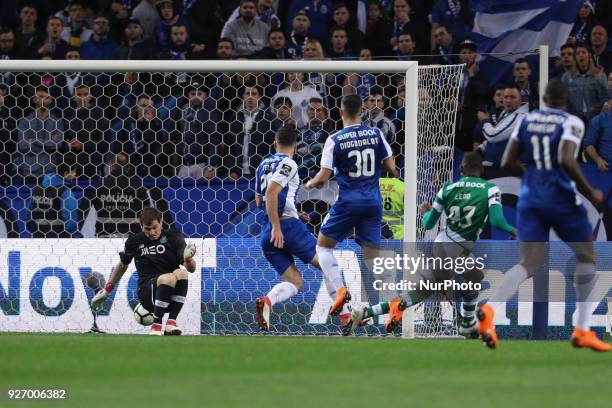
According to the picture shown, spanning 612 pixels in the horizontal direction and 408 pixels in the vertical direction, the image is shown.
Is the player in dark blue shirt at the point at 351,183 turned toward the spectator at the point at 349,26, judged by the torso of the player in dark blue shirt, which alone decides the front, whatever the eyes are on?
yes

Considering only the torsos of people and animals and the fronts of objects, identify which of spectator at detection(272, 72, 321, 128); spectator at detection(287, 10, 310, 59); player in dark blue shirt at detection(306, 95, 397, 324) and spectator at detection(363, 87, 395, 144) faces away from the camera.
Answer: the player in dark blue shirt

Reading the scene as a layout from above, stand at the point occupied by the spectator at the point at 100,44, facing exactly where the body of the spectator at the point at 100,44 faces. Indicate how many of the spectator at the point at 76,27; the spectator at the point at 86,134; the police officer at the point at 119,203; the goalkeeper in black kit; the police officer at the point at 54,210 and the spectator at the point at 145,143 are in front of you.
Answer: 5

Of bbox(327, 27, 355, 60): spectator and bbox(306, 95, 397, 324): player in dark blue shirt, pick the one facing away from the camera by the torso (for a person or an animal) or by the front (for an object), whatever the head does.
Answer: the player in dark blue shirt

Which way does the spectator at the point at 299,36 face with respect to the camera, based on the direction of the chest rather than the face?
toward the camera

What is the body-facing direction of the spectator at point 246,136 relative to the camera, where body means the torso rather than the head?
toward the camera

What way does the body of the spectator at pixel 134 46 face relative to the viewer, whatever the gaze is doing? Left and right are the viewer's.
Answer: facing the viewer

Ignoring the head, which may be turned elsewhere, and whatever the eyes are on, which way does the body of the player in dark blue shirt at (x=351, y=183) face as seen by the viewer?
away from the camera

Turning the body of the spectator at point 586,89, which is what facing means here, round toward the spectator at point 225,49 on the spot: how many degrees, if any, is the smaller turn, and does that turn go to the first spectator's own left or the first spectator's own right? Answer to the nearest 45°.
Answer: approximately 90° to the first spectator's own right

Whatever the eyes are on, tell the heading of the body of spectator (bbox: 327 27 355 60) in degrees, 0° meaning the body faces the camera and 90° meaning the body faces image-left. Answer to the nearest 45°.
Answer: approximately 0°

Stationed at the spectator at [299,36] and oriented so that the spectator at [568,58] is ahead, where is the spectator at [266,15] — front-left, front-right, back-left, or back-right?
back-left

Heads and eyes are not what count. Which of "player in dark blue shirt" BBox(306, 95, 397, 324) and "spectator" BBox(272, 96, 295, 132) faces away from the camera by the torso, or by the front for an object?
the player in dark blue shirt

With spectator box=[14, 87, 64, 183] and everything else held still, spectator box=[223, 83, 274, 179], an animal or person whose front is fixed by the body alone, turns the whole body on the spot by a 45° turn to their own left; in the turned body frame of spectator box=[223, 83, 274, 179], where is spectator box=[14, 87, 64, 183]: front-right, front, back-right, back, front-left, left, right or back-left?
back-right

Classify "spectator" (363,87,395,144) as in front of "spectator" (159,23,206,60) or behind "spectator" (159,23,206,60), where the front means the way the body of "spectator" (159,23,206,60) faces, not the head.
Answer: in front
